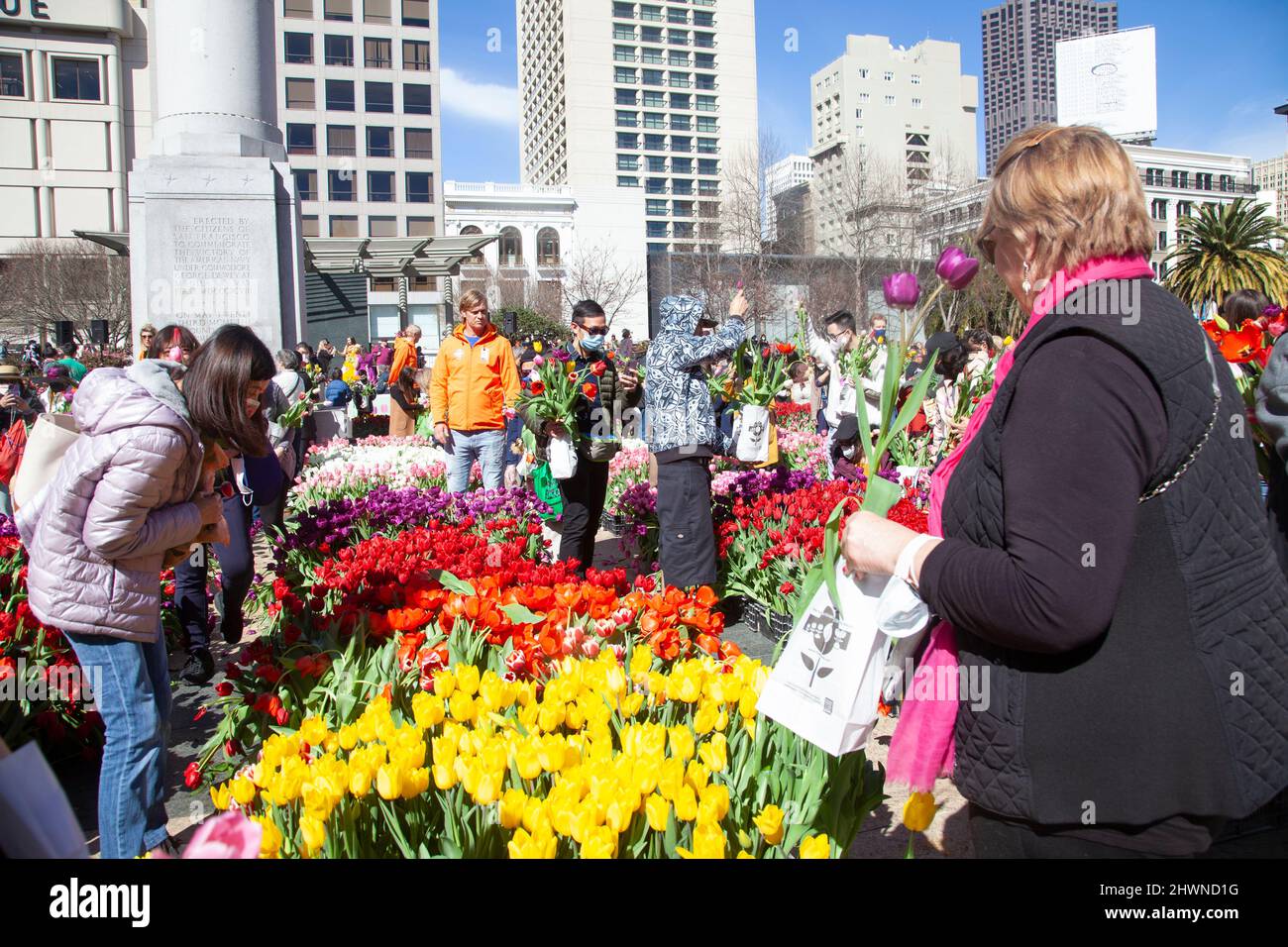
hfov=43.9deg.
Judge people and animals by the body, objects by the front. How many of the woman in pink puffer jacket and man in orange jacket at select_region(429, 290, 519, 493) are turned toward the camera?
1

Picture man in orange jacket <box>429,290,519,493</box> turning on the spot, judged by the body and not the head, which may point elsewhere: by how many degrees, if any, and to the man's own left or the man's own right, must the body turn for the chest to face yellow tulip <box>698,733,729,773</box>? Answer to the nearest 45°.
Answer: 0° — they already face it

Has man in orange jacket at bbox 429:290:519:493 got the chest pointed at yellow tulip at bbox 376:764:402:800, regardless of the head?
yes

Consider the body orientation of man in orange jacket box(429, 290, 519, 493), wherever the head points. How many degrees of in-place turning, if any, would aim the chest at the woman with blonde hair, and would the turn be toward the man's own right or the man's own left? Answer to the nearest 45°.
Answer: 0° — they already face them

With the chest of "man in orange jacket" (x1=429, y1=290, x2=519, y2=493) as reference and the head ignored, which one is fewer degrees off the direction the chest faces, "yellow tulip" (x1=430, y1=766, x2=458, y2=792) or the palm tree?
the yellow tulip

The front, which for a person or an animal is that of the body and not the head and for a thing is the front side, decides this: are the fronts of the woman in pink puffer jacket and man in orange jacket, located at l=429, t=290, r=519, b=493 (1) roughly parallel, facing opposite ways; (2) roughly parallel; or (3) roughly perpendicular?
roughly perpendicular

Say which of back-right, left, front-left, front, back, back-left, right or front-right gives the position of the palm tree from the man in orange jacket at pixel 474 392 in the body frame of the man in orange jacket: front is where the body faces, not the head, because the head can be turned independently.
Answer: back-left

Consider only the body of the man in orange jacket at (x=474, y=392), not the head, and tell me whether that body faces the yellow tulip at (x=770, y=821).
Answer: yes

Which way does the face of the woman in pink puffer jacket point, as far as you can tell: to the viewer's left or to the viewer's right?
to the viewer's right

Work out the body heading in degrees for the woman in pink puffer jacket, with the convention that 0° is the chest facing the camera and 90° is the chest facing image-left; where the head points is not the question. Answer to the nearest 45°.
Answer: approximately 270°

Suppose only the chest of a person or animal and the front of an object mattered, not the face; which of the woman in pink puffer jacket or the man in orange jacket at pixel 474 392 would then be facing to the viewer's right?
the woman in pink puffer jacket

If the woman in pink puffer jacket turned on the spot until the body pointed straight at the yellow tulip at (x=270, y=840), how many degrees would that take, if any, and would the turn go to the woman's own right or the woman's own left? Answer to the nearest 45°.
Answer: approximately 90° to the woman's own right

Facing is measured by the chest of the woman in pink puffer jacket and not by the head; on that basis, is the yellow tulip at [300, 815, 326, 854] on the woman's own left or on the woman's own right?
on the woman's own right

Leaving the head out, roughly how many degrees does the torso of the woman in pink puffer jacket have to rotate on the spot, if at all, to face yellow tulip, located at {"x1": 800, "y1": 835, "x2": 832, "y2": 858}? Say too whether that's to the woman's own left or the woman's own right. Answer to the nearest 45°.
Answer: approximately 45° to the woman's own right

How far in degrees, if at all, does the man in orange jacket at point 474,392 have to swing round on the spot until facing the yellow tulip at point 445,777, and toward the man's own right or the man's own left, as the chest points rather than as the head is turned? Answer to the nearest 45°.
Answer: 0° — they already face it
